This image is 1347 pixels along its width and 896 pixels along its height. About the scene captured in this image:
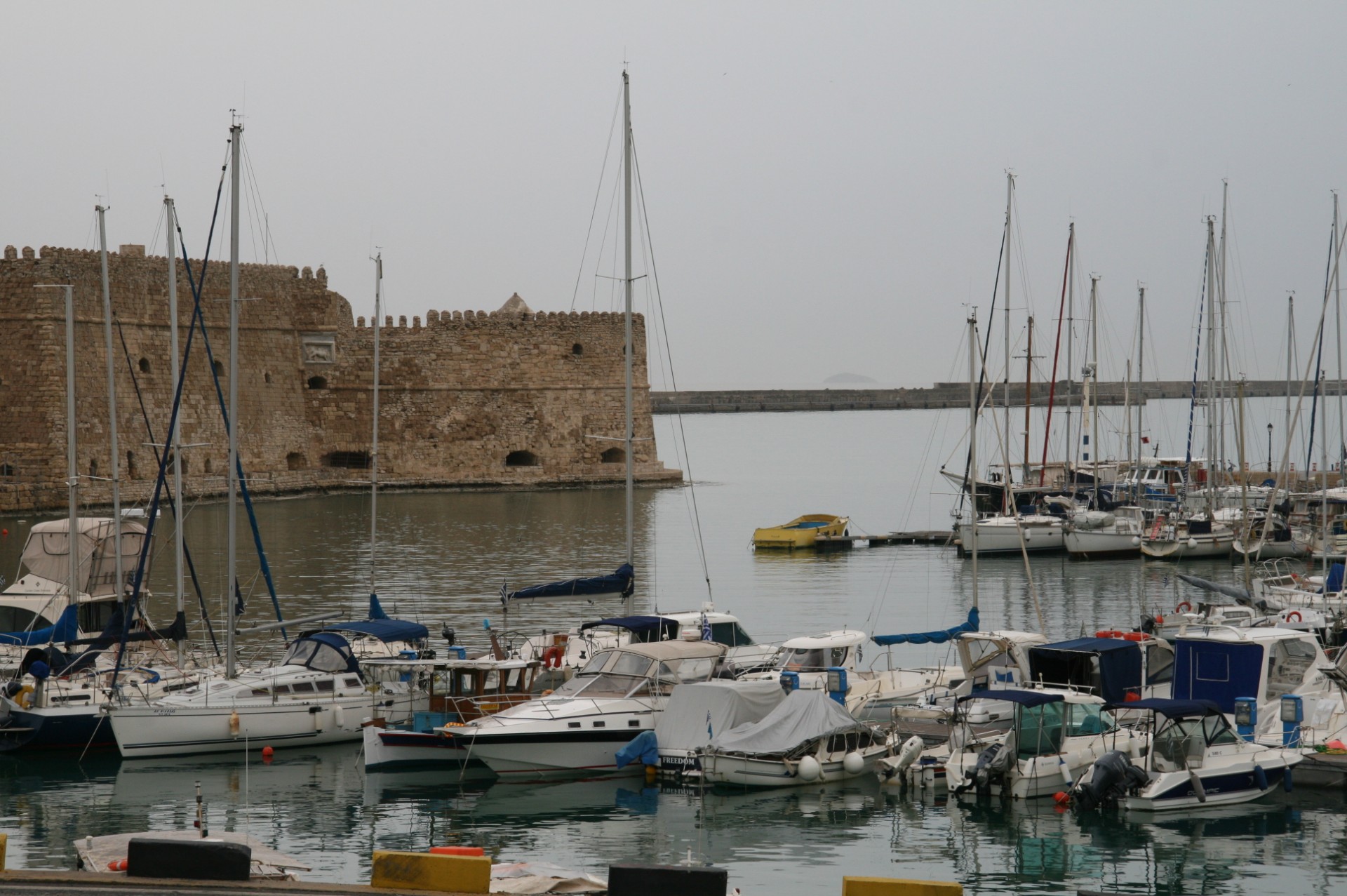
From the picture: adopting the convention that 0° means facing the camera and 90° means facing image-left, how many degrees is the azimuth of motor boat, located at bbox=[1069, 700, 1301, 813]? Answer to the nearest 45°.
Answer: approximately 225°

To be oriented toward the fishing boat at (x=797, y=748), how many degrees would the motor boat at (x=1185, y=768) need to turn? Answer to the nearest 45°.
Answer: approximately 135° to its left

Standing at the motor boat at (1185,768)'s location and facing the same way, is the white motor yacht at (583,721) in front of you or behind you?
behind

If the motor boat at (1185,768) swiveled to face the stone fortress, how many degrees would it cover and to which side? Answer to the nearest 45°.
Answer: approximately 90° to its left

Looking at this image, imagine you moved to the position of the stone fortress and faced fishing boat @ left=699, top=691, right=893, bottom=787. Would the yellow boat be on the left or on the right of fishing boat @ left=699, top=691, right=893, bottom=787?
left

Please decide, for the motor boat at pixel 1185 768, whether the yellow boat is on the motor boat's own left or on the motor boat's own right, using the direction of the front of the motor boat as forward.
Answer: on the motor boat's own left

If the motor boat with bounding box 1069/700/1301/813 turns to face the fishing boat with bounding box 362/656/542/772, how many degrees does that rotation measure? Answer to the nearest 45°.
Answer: approximately 135° to its left

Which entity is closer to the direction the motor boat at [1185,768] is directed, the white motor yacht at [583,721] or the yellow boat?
the yellow boat
